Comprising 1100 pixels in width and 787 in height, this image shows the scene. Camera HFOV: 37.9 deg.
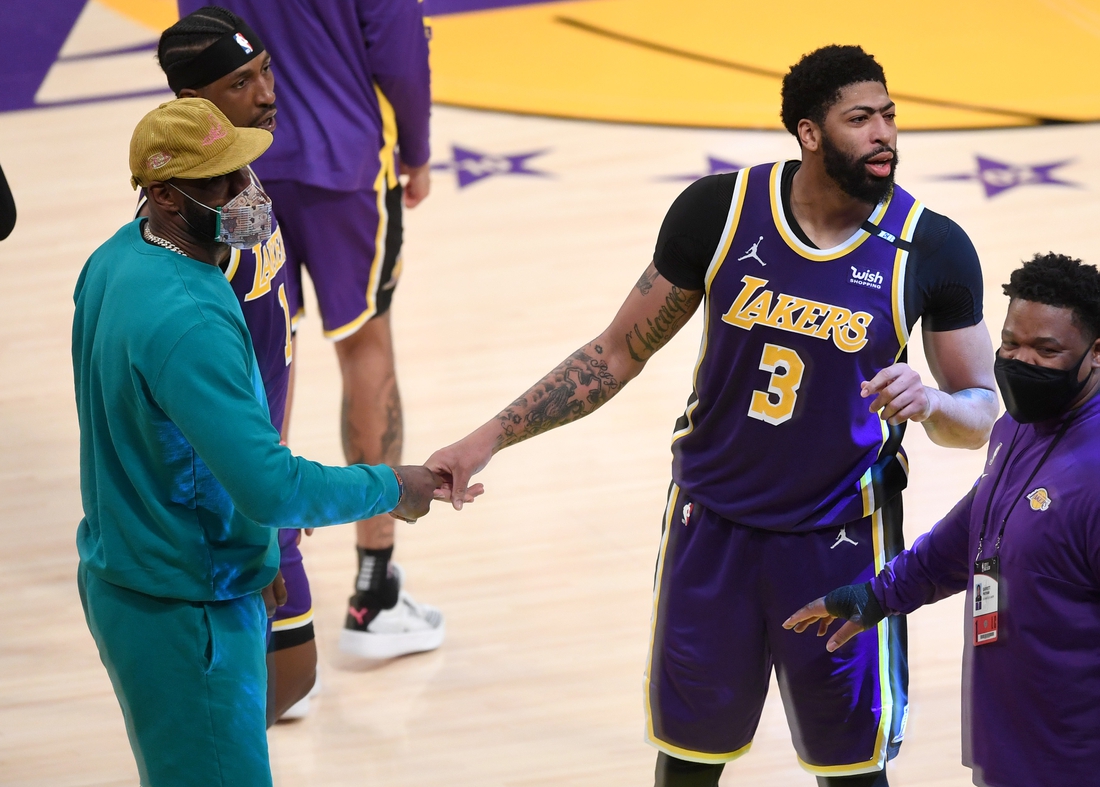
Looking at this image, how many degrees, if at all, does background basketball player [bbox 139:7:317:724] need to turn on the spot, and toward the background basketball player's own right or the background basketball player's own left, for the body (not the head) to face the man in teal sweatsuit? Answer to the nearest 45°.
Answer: approximately 45° to the background basketball player's own right

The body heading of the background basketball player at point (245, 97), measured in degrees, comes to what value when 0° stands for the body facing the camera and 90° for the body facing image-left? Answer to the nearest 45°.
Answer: approximately 315°

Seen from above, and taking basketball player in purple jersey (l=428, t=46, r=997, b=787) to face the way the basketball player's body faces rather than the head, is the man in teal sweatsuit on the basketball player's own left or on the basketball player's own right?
on the basketball player's own right

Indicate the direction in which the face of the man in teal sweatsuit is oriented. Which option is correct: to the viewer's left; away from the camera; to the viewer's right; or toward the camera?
to the viewer's right

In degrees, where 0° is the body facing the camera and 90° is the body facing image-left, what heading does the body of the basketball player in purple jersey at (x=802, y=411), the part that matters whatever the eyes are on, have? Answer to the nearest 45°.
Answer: approximately 0°

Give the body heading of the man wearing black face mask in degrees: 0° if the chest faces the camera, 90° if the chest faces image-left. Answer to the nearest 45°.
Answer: approximately 45°

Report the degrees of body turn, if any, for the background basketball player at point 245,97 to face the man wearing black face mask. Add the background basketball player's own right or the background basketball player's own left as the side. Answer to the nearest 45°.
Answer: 0° — they already face them

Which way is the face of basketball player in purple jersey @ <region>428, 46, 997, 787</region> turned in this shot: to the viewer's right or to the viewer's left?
to the viewer's right

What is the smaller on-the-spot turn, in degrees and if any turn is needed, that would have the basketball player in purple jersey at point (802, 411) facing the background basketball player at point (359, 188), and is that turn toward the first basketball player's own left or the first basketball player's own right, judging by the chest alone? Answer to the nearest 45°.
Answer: approximately 135° to the first basketball player's own right
